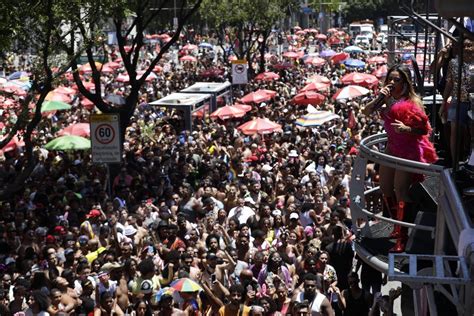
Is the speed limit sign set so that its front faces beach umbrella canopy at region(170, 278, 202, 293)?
yes

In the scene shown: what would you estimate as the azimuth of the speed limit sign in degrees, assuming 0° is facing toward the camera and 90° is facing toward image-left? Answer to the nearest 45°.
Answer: approximately 0°

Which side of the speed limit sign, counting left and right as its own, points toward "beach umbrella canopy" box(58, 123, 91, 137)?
back

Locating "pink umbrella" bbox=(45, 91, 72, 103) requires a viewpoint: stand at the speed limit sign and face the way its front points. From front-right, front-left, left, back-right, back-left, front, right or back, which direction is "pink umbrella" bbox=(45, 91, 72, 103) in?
back

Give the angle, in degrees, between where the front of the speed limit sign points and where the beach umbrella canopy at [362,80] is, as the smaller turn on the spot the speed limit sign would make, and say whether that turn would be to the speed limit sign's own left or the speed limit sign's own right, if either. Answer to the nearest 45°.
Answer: approximately 135° to the speed limit sign's own left

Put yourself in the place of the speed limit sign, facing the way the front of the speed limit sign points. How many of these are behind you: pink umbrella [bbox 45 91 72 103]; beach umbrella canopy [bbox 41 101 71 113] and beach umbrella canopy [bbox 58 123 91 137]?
3

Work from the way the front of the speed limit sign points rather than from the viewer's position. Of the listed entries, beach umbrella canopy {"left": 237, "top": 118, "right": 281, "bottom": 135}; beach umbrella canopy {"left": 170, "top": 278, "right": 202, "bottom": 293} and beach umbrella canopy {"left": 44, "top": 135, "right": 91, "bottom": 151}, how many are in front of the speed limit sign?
1

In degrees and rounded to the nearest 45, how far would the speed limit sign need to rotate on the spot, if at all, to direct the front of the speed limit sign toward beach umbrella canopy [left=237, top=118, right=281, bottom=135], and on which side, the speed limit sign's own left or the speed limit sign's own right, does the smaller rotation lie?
approximately 135° to the speed limit sign's own left

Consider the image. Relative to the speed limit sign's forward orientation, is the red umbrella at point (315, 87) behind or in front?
behind

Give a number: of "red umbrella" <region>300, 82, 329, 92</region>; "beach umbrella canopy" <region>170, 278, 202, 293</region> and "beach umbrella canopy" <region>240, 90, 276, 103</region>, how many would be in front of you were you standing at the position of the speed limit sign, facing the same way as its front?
1

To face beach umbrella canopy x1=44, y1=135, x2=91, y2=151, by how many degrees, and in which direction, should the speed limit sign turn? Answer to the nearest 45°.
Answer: approximately 180°

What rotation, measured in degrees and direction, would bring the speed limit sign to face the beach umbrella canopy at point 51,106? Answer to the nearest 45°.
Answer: approximately 180°
